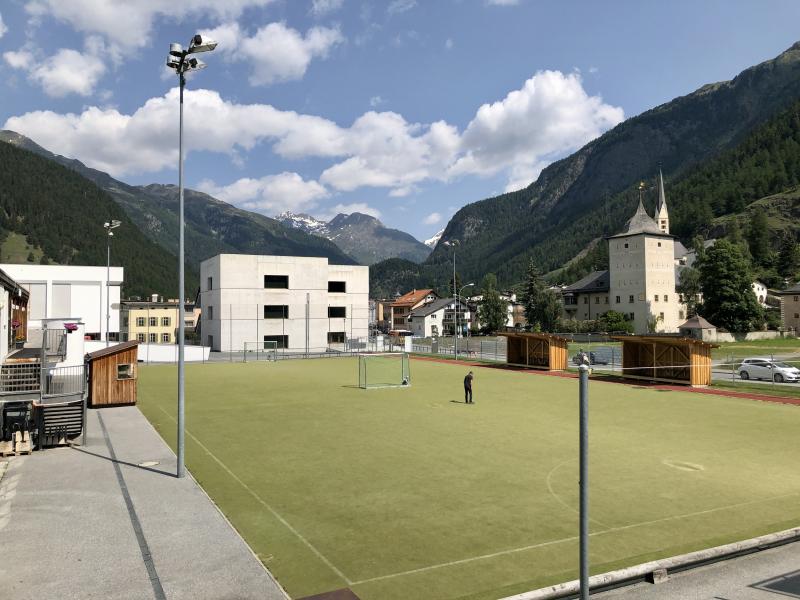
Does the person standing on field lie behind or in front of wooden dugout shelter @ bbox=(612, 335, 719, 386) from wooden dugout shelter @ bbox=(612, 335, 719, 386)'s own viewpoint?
in front

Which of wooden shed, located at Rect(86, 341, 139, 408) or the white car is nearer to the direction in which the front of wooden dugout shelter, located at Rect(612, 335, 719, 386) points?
the wooden shed

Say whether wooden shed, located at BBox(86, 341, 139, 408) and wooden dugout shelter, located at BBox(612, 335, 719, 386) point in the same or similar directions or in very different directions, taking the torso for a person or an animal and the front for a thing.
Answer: very different directions

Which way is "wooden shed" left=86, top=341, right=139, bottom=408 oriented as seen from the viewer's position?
to the viewer's right

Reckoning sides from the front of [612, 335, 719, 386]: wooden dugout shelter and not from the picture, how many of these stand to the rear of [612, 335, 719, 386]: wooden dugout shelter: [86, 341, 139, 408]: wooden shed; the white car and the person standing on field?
1

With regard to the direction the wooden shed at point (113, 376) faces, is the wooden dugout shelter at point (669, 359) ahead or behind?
ahead

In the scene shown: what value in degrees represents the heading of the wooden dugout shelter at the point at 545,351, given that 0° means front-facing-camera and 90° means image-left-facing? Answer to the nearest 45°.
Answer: approximately 45°

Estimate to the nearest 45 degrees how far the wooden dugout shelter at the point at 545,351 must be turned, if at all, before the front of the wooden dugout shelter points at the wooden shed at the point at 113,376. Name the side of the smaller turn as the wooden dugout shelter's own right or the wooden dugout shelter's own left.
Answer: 0° — it already faces it

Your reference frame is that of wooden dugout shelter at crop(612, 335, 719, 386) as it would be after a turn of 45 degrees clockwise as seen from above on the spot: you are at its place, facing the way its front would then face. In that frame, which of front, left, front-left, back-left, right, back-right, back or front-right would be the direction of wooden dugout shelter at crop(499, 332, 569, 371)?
front-right

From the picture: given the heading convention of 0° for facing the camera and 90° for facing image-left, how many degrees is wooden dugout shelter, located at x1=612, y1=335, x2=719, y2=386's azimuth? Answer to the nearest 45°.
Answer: approximately 45°

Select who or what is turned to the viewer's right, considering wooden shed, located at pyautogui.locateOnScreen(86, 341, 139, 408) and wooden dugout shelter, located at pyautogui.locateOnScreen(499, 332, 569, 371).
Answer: the wooden shed
